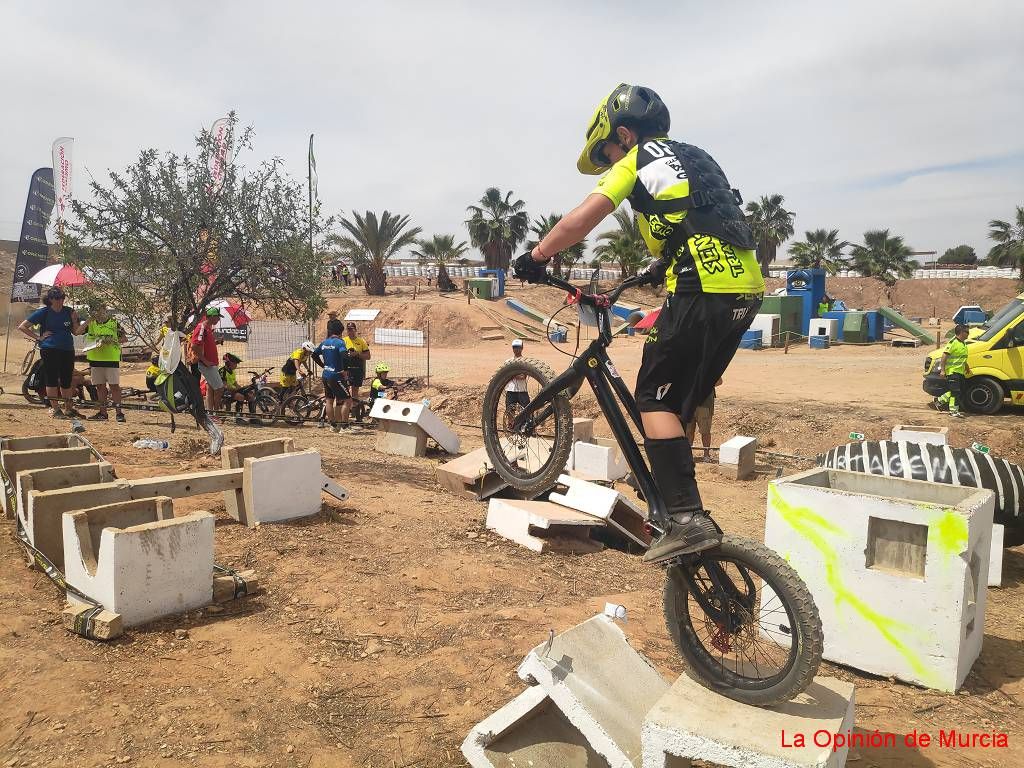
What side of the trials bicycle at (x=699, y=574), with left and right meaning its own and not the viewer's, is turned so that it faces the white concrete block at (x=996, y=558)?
right

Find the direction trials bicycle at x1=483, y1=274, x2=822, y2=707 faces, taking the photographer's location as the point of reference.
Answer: facing away from the viewer and to the left of the viewer

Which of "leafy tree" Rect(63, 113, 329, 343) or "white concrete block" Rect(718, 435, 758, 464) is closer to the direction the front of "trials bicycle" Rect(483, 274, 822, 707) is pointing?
the leafy tree

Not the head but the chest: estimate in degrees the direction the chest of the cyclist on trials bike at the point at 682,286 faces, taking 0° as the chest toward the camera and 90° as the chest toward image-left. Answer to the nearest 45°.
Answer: approximately 135°

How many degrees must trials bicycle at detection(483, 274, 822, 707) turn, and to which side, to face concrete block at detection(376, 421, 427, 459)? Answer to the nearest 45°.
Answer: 0° — it already faces it
